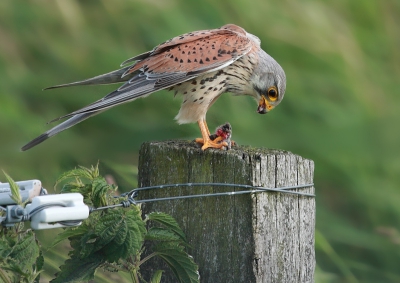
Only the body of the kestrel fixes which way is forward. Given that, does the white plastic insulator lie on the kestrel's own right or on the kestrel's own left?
on the kestrel's own right

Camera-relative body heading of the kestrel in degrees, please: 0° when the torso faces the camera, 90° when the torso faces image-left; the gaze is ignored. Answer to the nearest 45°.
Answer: approximately 270°
